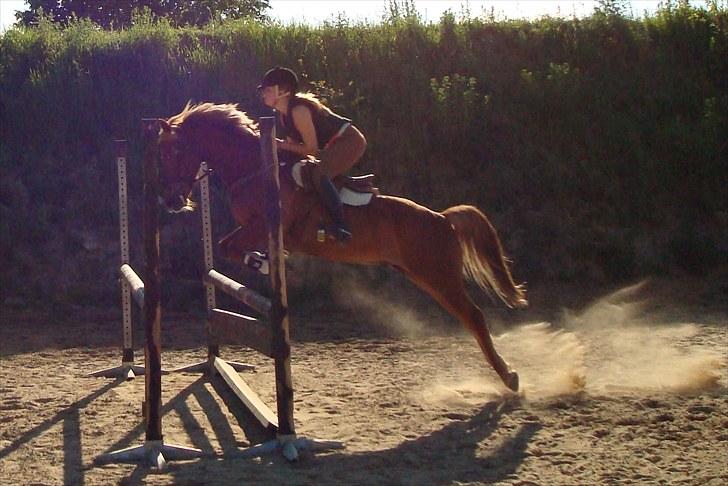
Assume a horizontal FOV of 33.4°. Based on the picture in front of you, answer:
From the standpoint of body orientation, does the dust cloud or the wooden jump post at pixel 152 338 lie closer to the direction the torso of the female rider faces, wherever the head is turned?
the wooden jump post

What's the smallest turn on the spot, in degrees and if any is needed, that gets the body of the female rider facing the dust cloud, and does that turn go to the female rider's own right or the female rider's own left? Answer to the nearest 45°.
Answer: approximately 135° to the female rider's own right

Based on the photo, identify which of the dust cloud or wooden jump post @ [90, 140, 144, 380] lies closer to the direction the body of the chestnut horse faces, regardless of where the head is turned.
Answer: the wooden jump post

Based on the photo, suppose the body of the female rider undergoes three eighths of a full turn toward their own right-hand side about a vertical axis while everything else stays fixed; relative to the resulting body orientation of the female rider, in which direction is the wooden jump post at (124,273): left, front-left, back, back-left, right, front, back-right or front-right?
left

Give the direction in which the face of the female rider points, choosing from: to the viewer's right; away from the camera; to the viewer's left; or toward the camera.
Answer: to the viewer's left

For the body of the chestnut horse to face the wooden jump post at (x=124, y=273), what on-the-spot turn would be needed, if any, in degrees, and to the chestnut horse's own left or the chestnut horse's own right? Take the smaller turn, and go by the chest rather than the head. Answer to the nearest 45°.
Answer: approximately 45° to the chestnut horse's own right

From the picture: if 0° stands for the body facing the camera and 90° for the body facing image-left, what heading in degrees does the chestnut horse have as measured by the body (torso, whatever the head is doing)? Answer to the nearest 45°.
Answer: approximately 90°

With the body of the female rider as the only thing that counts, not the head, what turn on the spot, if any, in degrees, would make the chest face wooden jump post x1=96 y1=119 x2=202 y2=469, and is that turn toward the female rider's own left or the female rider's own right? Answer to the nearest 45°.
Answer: approximately 45° to the female rider's own left

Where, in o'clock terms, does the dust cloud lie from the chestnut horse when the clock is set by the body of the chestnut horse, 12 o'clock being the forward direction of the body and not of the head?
The dust cloud is roughly at 5 o'clock from the chestnut horse.

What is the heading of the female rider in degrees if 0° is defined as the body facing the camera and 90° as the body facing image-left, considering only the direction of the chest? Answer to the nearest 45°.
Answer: approximately 90°

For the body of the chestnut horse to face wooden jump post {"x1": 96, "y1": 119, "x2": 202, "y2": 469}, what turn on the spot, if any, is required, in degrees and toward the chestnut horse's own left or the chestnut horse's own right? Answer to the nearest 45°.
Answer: approximately 45° to the chestnut horse's own left
